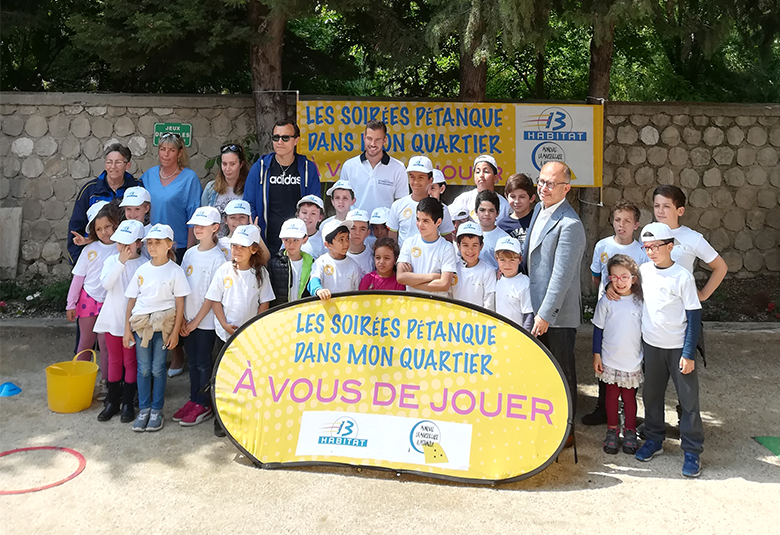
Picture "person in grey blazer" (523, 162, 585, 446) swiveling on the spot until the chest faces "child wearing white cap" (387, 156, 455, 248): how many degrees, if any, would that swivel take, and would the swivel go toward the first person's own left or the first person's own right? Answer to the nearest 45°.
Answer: approximately 90° to the first person's own right

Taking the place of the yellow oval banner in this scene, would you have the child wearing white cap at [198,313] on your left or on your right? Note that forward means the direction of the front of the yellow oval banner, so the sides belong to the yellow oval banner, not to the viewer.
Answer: on your right

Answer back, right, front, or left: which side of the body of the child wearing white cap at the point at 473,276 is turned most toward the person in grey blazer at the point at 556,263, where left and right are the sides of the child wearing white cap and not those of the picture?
left

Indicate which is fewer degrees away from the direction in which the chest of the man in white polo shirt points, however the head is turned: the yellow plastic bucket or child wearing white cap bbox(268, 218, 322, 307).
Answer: the child wearing white cap

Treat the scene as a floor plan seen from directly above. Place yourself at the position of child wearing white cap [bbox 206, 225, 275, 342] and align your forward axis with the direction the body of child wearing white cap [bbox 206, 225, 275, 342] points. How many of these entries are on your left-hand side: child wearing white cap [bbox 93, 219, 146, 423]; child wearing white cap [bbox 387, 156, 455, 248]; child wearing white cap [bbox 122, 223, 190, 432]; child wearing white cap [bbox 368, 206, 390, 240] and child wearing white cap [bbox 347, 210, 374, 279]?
3

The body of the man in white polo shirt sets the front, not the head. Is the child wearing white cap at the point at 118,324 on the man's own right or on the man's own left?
on the man's own right
